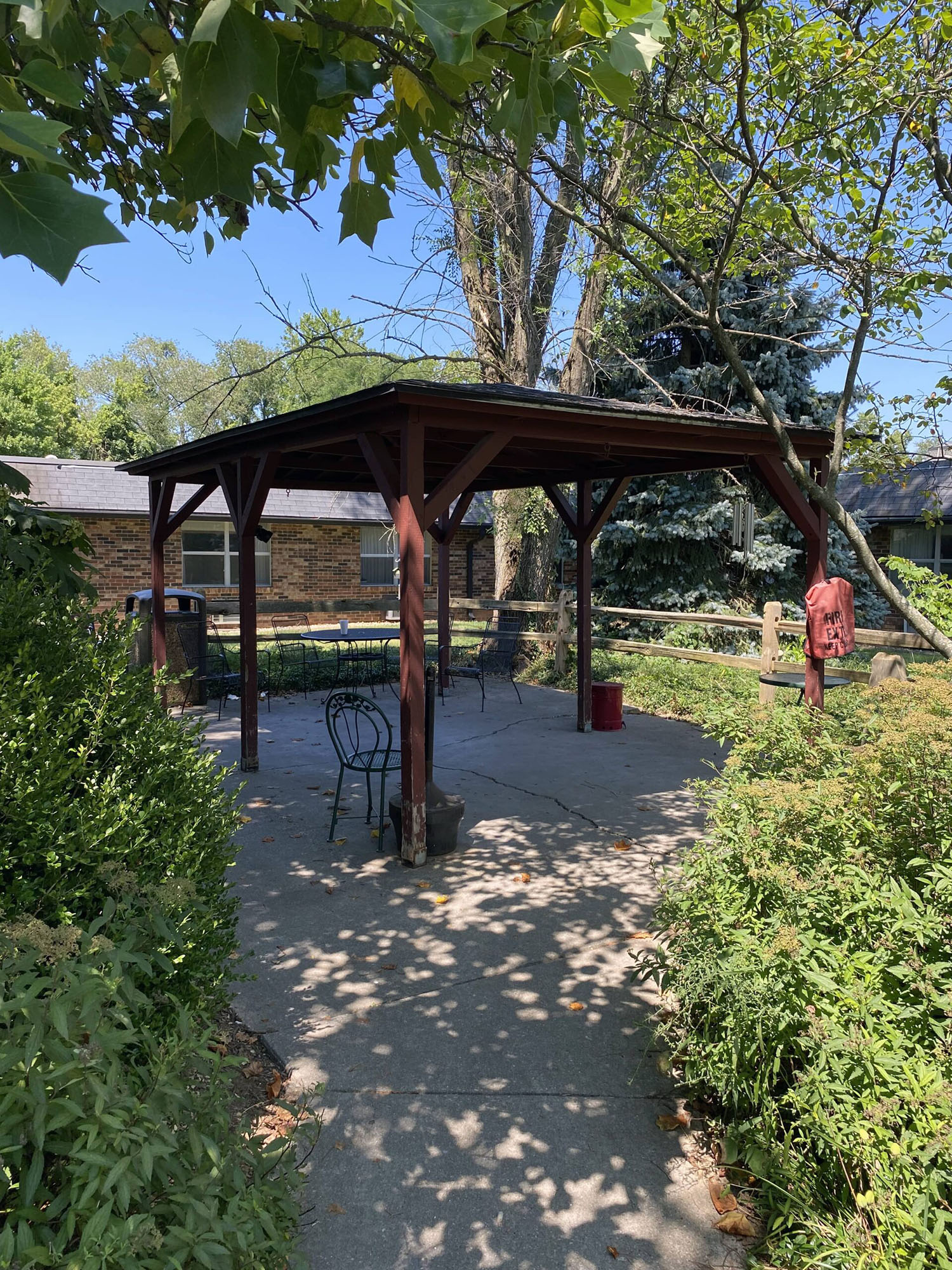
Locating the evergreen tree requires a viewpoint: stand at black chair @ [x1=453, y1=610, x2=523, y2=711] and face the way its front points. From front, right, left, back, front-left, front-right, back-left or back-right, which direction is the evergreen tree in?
back

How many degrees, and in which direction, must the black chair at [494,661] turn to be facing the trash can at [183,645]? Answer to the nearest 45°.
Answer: approximately 45° to its right

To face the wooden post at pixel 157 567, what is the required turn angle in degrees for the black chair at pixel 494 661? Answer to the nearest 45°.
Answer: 0° — it already faces it

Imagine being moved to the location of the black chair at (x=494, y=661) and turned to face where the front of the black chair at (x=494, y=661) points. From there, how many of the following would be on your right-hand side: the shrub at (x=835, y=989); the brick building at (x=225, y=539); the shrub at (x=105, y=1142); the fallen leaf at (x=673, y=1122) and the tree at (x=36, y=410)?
2

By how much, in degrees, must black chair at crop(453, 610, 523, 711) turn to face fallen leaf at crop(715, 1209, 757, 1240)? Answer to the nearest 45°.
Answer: approximately 45° to its left

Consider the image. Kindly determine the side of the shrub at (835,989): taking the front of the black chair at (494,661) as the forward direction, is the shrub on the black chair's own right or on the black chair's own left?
on the black chair's own left

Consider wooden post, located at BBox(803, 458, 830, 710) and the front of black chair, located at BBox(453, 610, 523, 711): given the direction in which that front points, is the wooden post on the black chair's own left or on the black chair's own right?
on the black chair's own left

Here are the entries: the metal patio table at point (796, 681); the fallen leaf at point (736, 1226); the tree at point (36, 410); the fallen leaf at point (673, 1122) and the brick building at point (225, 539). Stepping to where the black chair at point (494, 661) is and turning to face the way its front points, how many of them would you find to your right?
2

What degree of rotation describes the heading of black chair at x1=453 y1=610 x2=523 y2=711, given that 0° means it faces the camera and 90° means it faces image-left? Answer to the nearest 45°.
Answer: approximately 45°

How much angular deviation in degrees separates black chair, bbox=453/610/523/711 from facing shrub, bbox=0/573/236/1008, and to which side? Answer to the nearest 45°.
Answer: approximately 45° to its left

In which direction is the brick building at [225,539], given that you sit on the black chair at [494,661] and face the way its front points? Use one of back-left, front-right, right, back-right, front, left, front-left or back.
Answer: right
